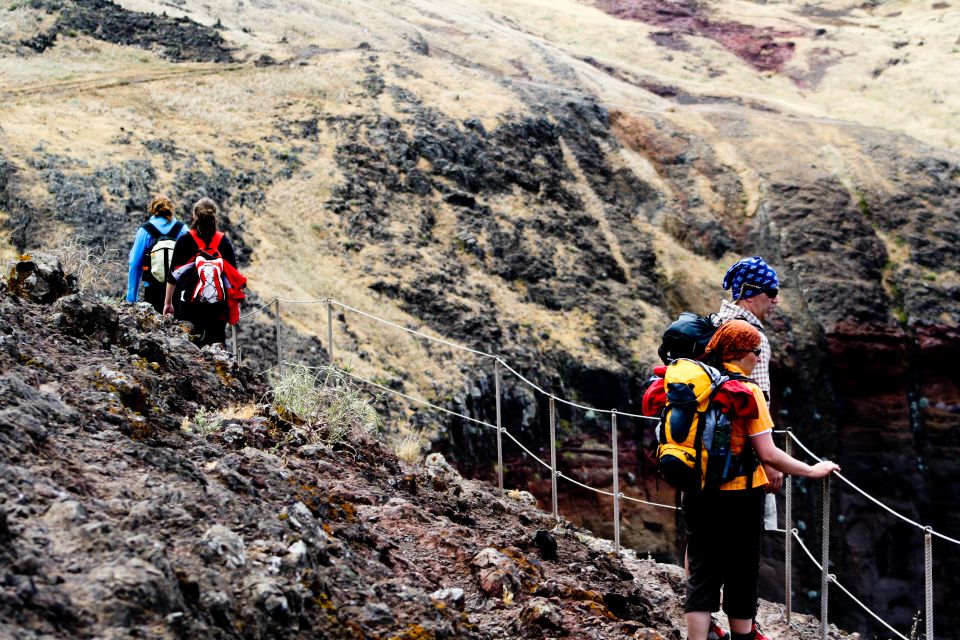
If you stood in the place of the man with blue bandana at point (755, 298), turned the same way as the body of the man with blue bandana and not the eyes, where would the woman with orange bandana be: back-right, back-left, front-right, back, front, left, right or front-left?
right

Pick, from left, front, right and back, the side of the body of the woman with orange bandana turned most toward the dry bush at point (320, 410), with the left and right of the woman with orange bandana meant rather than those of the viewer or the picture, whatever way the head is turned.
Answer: left

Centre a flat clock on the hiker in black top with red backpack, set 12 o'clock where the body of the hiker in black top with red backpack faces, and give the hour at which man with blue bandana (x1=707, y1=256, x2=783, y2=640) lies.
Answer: The man with blue bandana is roughly at 5 o'clock from the hiker in black top with red backpack.

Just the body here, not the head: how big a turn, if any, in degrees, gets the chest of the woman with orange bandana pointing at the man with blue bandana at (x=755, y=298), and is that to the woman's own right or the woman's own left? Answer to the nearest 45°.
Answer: approximately 45° to the woman's own left

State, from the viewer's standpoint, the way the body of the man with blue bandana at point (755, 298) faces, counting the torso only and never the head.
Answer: to the viewer's right

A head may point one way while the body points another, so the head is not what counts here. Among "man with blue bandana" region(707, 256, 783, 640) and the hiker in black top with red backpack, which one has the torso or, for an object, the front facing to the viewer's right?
the man with blue bandana

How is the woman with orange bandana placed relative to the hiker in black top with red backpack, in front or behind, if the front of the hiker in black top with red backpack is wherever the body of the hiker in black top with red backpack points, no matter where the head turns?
behind

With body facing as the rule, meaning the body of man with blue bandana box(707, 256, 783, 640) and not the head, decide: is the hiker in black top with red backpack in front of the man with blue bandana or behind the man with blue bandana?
behind

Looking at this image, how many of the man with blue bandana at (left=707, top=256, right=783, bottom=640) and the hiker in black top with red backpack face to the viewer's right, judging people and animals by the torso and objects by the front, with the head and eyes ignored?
1

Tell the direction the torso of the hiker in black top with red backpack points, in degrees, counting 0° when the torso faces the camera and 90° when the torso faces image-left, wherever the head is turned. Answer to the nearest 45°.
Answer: approximately 180°

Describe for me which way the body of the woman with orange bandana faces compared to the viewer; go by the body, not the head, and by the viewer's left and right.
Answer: facing away from the viewer and to the right of the viewer
